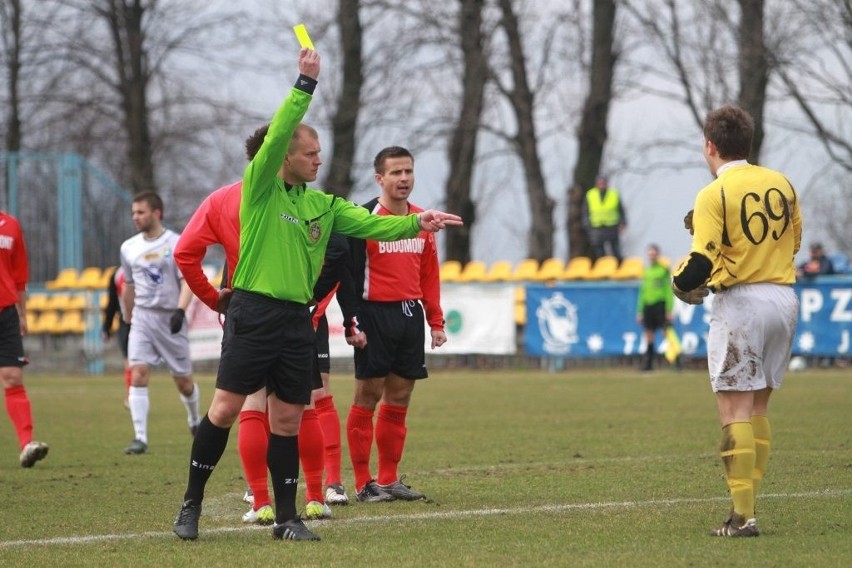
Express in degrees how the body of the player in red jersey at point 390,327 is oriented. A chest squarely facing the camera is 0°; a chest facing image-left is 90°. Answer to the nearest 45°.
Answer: approximately 315°

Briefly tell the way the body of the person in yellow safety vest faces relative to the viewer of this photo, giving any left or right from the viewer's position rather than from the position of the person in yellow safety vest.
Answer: facing the viewer

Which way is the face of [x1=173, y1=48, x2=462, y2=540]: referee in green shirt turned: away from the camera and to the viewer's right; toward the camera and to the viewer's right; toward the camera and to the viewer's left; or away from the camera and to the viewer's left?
toward the camera and to the viewer's right

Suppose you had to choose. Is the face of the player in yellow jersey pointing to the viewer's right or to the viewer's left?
to the viewer's left

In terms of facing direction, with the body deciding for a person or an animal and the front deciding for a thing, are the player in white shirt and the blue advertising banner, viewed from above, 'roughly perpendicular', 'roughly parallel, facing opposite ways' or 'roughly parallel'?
roughly parallel

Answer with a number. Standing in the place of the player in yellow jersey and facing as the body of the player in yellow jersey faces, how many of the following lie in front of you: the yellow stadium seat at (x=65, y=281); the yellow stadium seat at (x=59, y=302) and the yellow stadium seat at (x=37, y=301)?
3

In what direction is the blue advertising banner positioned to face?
toward the camera

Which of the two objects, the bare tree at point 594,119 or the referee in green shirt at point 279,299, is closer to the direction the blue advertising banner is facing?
the referee in green shirt

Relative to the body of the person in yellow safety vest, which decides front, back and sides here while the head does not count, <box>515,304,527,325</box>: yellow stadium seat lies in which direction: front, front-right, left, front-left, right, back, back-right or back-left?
front-right

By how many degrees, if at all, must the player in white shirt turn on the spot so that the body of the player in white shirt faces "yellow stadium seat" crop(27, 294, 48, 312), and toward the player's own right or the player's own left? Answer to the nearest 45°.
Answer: approximately 135° to the player's own right

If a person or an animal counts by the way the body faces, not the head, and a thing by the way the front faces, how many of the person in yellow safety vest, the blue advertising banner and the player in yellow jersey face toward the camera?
2
